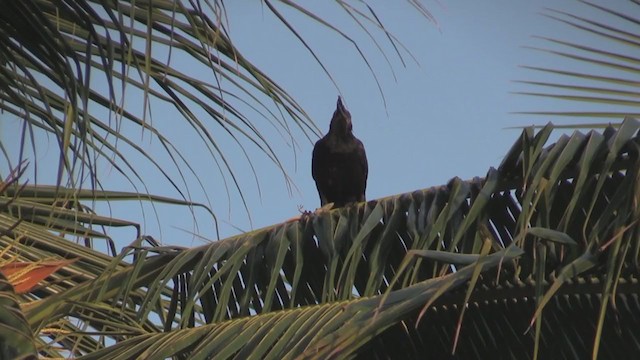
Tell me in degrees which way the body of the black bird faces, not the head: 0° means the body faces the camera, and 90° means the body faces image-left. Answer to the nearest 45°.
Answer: approximately 0°
